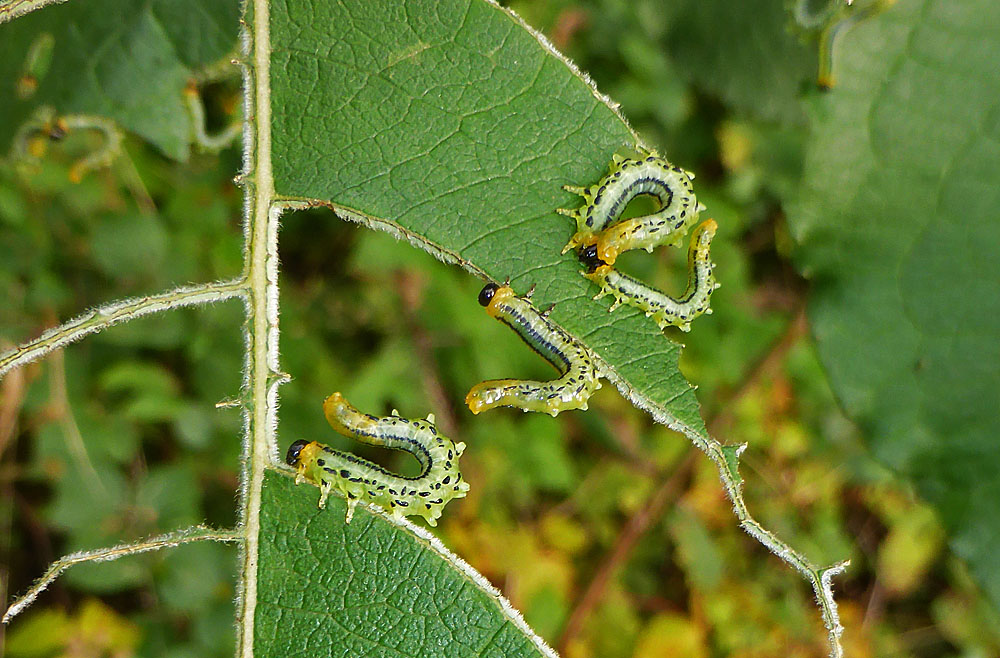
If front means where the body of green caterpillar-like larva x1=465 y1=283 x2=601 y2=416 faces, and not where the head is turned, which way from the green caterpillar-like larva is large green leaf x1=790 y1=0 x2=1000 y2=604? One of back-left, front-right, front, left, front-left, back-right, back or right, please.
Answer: back

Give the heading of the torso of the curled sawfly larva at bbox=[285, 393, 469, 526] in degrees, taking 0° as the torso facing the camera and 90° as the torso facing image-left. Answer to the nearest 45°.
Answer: approximately 90°

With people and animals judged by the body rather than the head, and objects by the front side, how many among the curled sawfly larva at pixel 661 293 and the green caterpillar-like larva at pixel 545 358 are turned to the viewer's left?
2

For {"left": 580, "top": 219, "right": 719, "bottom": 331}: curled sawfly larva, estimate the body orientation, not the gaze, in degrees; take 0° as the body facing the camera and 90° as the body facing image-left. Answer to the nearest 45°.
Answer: approximately 90°

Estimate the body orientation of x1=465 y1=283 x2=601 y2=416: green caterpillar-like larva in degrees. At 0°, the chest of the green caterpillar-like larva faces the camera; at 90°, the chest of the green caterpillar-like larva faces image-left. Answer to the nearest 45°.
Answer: approximately 90°

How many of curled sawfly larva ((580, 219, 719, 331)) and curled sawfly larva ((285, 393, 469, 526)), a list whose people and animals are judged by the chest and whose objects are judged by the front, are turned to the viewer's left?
2
